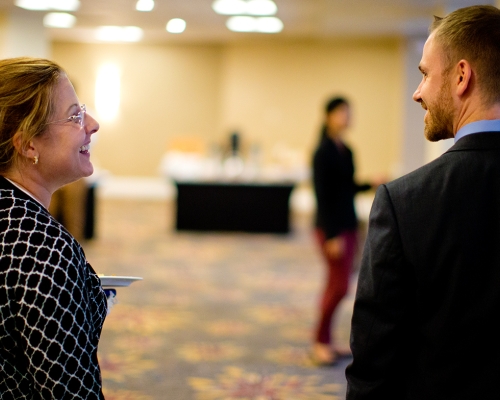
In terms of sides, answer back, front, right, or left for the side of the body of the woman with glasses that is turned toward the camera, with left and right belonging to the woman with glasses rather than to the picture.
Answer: right

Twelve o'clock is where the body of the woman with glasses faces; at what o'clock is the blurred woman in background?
The blurred woman in background is roughly at 10 o'clock from the woman with glasses.

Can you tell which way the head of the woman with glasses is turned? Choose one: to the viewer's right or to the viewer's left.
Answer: to the viewer's right

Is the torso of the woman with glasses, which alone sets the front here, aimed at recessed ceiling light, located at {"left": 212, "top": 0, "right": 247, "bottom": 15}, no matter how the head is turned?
no

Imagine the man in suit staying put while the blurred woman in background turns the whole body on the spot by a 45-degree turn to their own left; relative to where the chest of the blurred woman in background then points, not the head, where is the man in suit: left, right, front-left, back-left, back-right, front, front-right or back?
back-right

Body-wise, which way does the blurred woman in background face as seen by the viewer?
to the viewer's right

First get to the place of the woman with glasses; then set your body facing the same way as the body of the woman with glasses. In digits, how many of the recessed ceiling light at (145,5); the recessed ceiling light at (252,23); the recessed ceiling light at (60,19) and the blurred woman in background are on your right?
0

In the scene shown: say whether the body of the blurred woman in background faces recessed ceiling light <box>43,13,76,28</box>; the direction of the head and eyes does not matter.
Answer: no

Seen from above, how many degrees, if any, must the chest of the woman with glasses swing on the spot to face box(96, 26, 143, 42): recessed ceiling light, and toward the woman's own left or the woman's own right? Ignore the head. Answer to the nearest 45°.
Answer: approximately 90° to the woman's own left

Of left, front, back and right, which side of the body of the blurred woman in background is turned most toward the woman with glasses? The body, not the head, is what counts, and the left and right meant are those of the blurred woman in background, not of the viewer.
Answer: right

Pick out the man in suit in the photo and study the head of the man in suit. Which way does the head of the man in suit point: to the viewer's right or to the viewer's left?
to the viewer's left

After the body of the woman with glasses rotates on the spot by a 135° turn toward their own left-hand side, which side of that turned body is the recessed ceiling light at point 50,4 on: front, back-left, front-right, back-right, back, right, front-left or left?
front-right

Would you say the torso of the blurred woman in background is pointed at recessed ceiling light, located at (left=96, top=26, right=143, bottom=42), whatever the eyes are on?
no

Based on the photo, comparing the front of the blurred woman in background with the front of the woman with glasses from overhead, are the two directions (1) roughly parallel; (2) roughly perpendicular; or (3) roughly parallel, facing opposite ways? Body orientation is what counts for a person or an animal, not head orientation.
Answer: roughly parallel

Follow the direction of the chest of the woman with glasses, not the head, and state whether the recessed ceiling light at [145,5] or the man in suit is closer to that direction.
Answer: the man in suit
